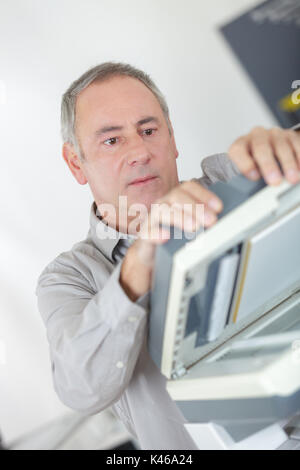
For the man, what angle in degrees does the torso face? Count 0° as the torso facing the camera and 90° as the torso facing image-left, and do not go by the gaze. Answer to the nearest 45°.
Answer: approximately 315°
